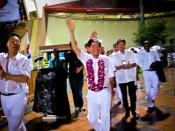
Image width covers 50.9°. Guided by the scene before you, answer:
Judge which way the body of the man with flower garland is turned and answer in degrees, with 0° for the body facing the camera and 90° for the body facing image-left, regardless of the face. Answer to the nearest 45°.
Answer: approximately 0°

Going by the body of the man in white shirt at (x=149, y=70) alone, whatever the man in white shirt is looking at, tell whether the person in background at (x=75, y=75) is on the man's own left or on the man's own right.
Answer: on the man's own right

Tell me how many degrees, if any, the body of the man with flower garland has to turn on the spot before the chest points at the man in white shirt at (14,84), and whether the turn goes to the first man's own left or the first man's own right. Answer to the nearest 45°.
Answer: approximately 90° to the first man's own right

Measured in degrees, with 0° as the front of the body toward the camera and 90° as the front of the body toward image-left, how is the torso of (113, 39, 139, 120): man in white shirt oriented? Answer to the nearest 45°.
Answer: approximately 0°

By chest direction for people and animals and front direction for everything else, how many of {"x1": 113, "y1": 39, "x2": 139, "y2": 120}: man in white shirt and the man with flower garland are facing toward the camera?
2

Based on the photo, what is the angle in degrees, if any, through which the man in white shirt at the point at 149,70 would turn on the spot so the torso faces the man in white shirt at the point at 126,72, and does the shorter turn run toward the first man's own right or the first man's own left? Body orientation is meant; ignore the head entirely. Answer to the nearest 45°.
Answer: approximately 45° to the first man's own right

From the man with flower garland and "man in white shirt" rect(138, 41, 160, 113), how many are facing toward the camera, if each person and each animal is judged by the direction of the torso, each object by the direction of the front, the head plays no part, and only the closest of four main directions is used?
2

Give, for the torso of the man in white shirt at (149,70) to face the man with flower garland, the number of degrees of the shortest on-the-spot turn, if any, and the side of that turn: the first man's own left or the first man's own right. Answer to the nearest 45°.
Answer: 0° — they already face them

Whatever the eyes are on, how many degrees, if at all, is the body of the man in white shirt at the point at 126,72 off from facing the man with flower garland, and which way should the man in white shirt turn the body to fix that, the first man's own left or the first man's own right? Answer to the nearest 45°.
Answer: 0° — they already face them

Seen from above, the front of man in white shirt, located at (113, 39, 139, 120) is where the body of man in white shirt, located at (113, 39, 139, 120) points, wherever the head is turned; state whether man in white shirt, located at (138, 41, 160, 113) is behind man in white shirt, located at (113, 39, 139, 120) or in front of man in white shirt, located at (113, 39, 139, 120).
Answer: behind
